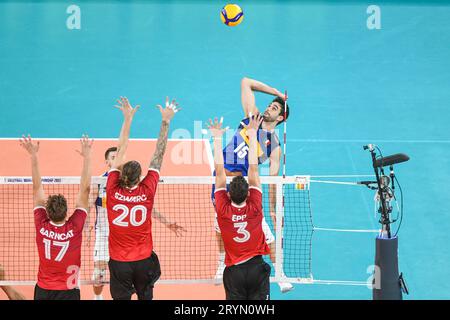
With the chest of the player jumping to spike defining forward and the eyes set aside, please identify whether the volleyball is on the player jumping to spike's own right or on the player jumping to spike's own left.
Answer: on the player jumping to spike's own right

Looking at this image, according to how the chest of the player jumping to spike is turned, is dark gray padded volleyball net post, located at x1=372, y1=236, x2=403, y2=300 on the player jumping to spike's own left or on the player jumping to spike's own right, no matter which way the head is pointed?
on the player jumping to spike's own left

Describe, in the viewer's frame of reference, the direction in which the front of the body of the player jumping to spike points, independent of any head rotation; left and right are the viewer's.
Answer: facing the viewer and to the left of the viewer

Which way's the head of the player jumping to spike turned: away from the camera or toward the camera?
toward the camera
